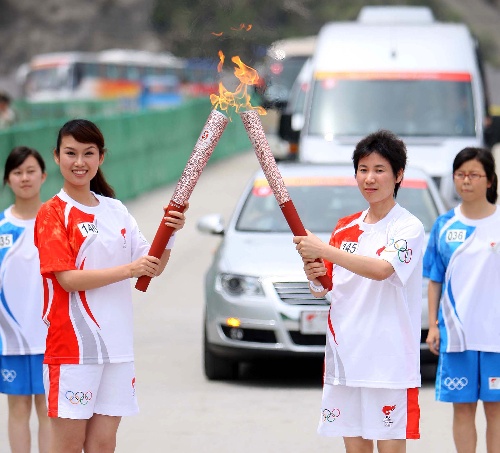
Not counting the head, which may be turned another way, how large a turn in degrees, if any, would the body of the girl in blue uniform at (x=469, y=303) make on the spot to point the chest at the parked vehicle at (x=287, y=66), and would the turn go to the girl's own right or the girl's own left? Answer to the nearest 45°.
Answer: approximately 180°

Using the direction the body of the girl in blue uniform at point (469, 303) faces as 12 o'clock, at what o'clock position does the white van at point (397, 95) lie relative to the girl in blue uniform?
The white van is roughly at 6 o'clock from the girl in blue uniform.

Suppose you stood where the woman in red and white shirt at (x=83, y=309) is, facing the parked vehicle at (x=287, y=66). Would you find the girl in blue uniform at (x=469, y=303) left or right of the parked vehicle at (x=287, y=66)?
right

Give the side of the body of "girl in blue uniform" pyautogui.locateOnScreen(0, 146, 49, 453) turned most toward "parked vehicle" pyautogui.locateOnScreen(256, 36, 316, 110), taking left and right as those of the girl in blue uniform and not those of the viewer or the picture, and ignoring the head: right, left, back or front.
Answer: back

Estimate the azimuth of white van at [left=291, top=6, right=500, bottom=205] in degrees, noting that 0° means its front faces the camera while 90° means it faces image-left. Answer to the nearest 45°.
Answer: approximately 0°

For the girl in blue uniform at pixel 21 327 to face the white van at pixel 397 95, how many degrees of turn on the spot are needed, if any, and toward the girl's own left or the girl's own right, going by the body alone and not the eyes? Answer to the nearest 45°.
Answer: approximately 135° to the girl's own left

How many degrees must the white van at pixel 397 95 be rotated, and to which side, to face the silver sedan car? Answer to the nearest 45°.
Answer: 0° — it already faces it
